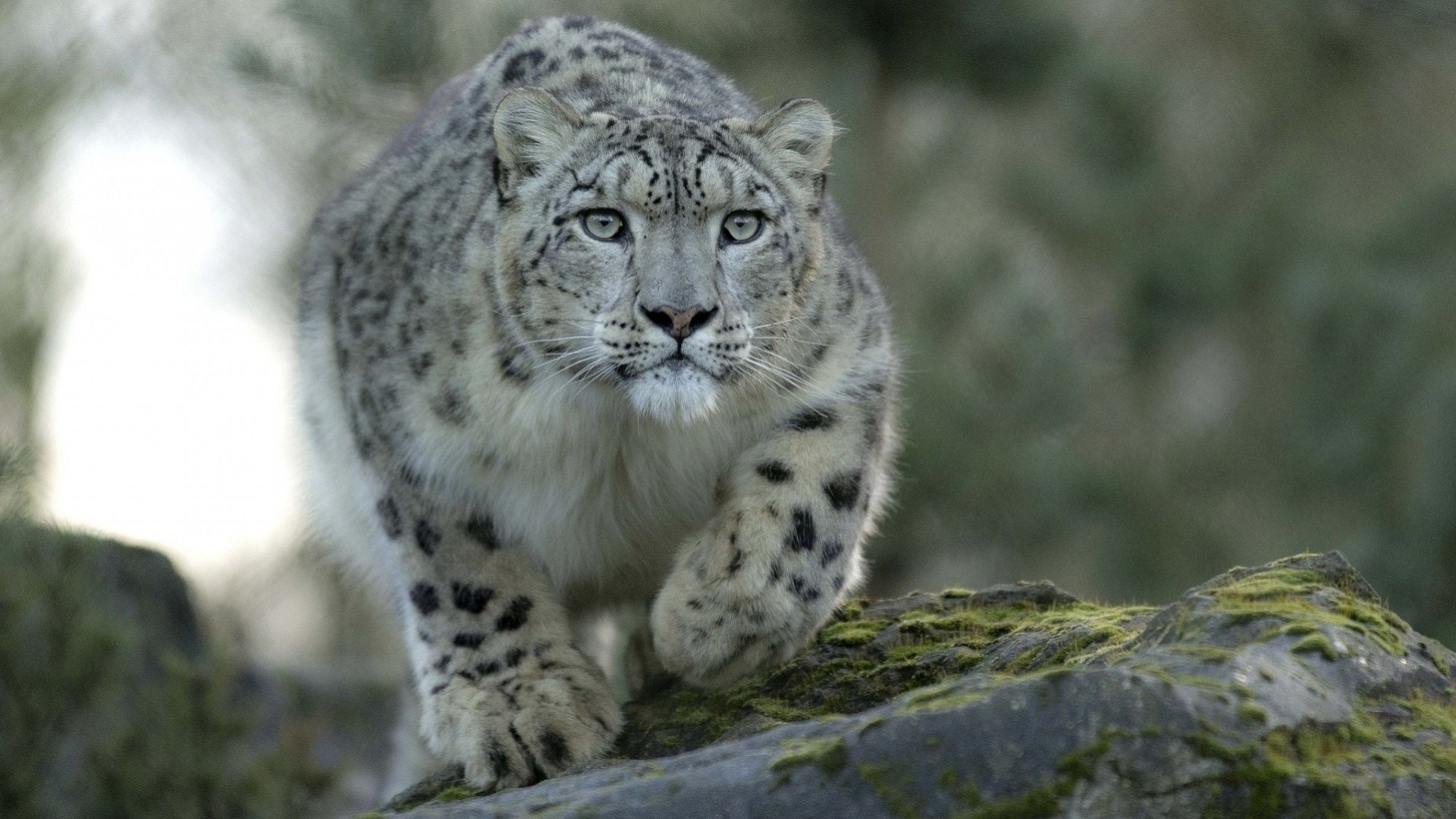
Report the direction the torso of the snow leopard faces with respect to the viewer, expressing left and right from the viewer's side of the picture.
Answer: facing the viewer

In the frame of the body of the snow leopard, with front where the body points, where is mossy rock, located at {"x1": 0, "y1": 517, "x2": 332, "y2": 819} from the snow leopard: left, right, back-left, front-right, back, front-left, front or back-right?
back-right

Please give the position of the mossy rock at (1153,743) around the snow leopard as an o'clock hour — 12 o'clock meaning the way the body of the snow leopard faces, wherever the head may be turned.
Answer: The mossy rock is roughly at 11 o'clock from the snow leopard.
